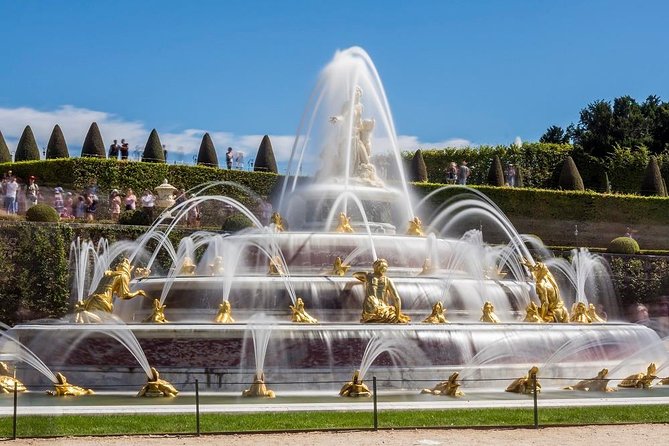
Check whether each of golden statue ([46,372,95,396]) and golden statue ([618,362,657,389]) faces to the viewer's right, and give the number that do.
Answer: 1

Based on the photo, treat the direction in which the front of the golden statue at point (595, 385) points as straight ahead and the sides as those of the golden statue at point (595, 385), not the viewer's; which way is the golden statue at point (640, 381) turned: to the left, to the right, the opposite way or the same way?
the same way
